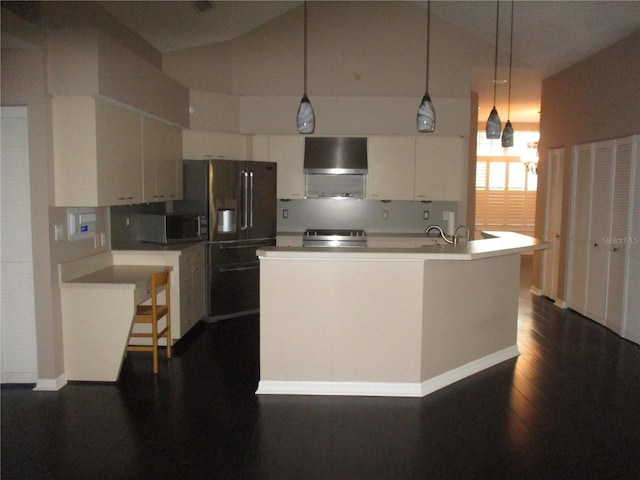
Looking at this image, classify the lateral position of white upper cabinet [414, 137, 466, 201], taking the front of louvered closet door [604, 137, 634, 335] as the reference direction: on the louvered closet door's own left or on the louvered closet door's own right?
on the louvered closet door's own right

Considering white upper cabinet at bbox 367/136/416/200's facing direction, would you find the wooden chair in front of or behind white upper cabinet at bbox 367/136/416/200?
in front

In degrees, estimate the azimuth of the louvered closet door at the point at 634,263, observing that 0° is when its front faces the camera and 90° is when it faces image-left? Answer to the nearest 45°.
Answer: approximately 45°

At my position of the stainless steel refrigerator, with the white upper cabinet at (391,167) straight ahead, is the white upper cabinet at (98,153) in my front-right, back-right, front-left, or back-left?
back-right

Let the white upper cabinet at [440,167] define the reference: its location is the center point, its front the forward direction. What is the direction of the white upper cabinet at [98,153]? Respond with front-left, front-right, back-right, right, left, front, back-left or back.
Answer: front-right

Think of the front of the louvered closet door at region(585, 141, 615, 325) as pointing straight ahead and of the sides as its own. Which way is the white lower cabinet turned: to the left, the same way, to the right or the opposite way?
the opposite way

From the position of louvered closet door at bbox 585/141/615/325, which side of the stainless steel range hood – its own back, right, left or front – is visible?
left

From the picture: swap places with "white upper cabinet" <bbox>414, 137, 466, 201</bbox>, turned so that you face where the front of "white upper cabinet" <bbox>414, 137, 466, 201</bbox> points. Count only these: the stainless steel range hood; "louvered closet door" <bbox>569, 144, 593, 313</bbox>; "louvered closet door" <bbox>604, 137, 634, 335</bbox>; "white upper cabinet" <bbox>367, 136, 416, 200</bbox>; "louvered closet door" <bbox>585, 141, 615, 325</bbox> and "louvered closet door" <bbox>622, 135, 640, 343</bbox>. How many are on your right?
2

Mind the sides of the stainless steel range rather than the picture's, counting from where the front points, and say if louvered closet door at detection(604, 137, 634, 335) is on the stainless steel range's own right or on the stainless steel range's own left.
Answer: on the stainless steel range's own left

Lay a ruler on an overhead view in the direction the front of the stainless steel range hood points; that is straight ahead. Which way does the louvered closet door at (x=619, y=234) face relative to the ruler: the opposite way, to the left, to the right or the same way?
to the right

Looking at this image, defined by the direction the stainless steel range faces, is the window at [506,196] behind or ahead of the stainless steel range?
behind

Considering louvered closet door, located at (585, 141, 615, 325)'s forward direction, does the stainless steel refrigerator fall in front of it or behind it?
in front

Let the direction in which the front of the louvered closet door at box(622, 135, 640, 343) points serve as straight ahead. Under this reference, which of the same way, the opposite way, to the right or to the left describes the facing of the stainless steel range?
to the left
